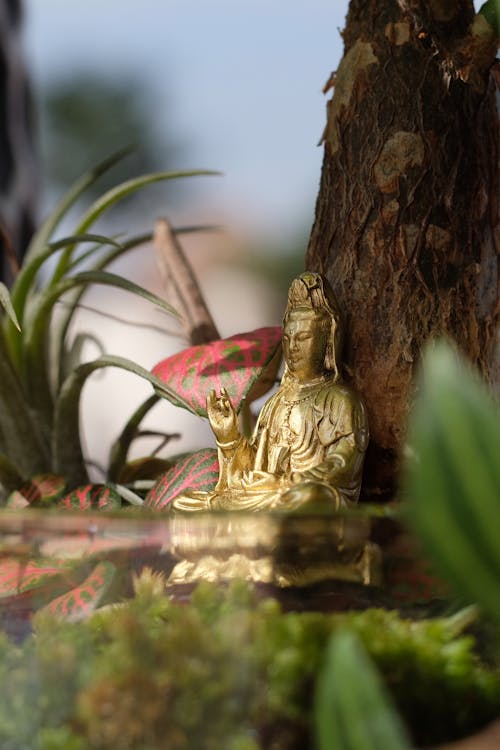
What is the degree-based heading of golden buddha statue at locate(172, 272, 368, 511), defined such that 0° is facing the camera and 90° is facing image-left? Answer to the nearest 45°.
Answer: approximately 45°

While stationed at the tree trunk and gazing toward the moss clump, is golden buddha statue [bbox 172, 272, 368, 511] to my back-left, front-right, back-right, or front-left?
front-right

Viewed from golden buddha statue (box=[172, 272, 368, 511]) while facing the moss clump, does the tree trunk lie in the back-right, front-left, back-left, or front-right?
back-left
